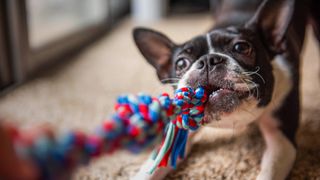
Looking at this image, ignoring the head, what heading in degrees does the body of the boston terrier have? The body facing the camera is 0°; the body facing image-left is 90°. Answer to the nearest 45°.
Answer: approximately 45°
